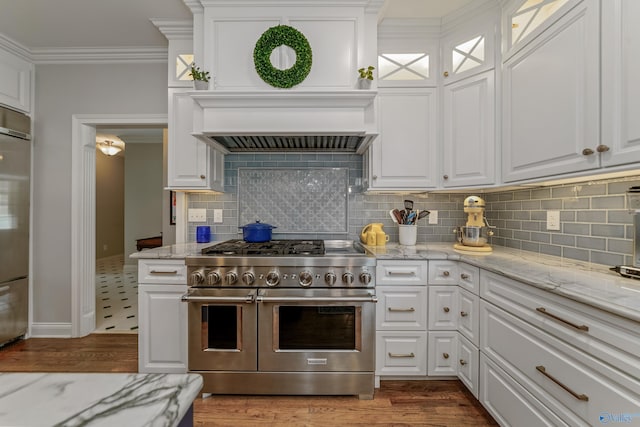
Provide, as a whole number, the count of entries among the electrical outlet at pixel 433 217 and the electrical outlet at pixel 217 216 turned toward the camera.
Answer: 2

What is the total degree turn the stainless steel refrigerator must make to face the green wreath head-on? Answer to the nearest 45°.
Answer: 0° — it already faces it

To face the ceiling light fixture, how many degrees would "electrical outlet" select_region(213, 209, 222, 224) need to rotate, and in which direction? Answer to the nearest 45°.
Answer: approximately 135° to its right

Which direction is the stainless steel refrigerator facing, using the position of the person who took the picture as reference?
facing the viewer and to the right of the viewer

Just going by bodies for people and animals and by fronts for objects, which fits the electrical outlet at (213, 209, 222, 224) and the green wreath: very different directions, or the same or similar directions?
same or similar directions

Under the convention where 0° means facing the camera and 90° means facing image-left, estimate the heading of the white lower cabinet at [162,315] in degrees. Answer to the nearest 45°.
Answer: approximately 0°

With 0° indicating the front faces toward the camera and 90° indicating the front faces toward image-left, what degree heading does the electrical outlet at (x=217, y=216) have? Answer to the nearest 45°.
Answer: approximately 0°

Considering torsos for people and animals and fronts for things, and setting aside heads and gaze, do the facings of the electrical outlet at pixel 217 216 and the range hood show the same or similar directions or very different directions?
same or similar directions

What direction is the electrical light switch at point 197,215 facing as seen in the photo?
toward the camera

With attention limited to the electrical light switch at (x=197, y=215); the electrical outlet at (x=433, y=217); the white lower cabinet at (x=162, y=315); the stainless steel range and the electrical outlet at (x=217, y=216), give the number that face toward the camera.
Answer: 5

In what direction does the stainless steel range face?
toward the camera

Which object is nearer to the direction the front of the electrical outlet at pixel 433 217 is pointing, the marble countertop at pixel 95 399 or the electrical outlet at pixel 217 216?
the marble countertop

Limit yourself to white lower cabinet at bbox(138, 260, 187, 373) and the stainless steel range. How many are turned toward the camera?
2

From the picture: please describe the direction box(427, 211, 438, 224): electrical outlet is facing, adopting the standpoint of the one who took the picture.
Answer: facing the viewer

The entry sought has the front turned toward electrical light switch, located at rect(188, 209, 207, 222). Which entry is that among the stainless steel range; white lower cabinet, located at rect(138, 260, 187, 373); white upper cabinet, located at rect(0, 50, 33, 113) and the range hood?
the white upper cabinet
